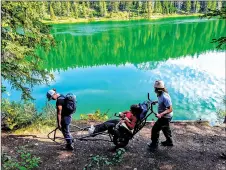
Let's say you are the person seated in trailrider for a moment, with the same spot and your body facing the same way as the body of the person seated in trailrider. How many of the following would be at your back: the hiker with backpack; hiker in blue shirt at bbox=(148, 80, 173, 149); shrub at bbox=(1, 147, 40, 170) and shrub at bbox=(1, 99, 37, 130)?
1

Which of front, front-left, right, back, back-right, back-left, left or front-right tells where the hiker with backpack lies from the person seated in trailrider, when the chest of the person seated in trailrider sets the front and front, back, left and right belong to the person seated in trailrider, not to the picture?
front

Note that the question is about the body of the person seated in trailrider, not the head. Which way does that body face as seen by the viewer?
to the viewer's left

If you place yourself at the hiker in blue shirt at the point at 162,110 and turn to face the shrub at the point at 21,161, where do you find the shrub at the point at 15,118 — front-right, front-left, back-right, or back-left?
front-right

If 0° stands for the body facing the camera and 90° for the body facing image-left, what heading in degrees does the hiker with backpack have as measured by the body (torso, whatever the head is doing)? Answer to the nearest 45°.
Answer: approximately 90°

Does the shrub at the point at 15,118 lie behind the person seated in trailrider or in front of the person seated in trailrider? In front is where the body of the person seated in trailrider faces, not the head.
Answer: in front

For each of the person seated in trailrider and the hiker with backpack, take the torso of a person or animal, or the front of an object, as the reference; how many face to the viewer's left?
2

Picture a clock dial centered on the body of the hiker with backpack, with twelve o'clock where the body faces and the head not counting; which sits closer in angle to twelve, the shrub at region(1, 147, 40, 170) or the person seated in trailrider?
the shrub

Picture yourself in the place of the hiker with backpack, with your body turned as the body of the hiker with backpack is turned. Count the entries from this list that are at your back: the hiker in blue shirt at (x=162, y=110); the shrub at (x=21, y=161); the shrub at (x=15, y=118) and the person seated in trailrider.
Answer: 2

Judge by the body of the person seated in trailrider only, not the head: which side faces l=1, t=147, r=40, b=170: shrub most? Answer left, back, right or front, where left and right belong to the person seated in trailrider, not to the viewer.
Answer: front

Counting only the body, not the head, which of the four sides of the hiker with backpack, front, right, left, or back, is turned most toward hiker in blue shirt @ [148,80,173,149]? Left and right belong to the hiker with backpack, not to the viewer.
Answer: back

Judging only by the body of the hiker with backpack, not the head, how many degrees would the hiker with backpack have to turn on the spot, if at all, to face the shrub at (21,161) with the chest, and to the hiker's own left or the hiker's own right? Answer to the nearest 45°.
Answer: approximately 45° to the hiker's own left

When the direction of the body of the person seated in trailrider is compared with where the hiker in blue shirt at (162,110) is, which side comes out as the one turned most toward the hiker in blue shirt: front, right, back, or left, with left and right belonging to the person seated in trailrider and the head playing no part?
back
